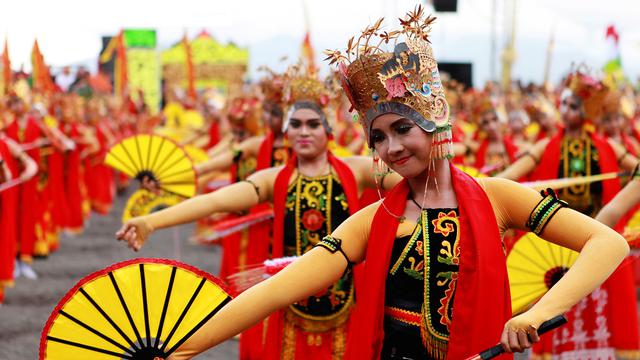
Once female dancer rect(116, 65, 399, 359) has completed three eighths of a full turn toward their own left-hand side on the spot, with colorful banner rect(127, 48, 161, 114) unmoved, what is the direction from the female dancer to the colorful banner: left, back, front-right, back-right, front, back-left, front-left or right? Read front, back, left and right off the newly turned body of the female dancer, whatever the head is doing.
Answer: front-left

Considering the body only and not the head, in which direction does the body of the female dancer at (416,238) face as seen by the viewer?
toward the camera

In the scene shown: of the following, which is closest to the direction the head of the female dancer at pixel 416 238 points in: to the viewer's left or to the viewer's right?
to the viewer's left

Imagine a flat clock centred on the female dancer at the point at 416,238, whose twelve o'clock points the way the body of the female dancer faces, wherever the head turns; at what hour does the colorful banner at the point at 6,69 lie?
The colorful banner is roughly at 5 o'clock from the female dancer.

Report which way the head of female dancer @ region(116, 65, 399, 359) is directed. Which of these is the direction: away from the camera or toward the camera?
toward the camera
